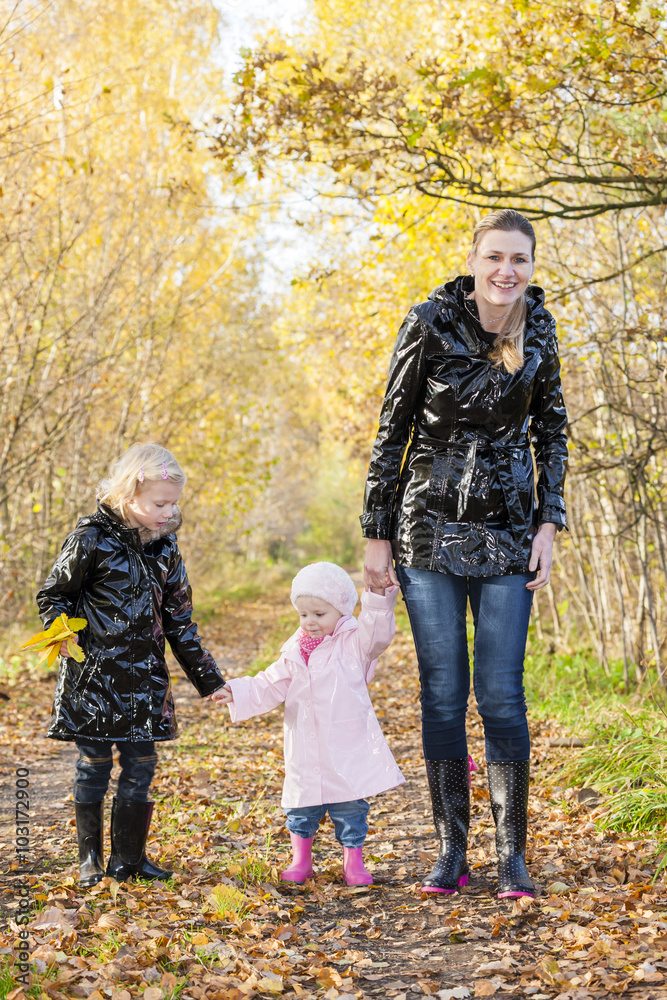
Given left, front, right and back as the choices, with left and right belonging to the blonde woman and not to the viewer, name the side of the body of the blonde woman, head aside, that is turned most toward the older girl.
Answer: right

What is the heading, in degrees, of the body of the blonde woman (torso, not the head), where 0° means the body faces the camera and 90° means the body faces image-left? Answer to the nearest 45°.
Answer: approximately 0°

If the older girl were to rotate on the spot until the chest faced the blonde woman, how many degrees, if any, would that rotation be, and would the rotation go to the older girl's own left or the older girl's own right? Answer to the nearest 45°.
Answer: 0° — they already face them
